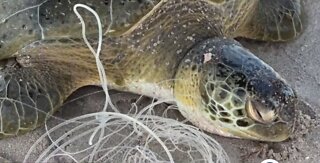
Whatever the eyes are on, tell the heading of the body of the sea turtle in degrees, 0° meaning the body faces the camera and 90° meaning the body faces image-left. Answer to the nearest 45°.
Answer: approximately 315°
